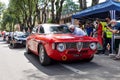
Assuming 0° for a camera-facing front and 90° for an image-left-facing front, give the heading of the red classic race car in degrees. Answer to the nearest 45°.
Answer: approximately 315°
